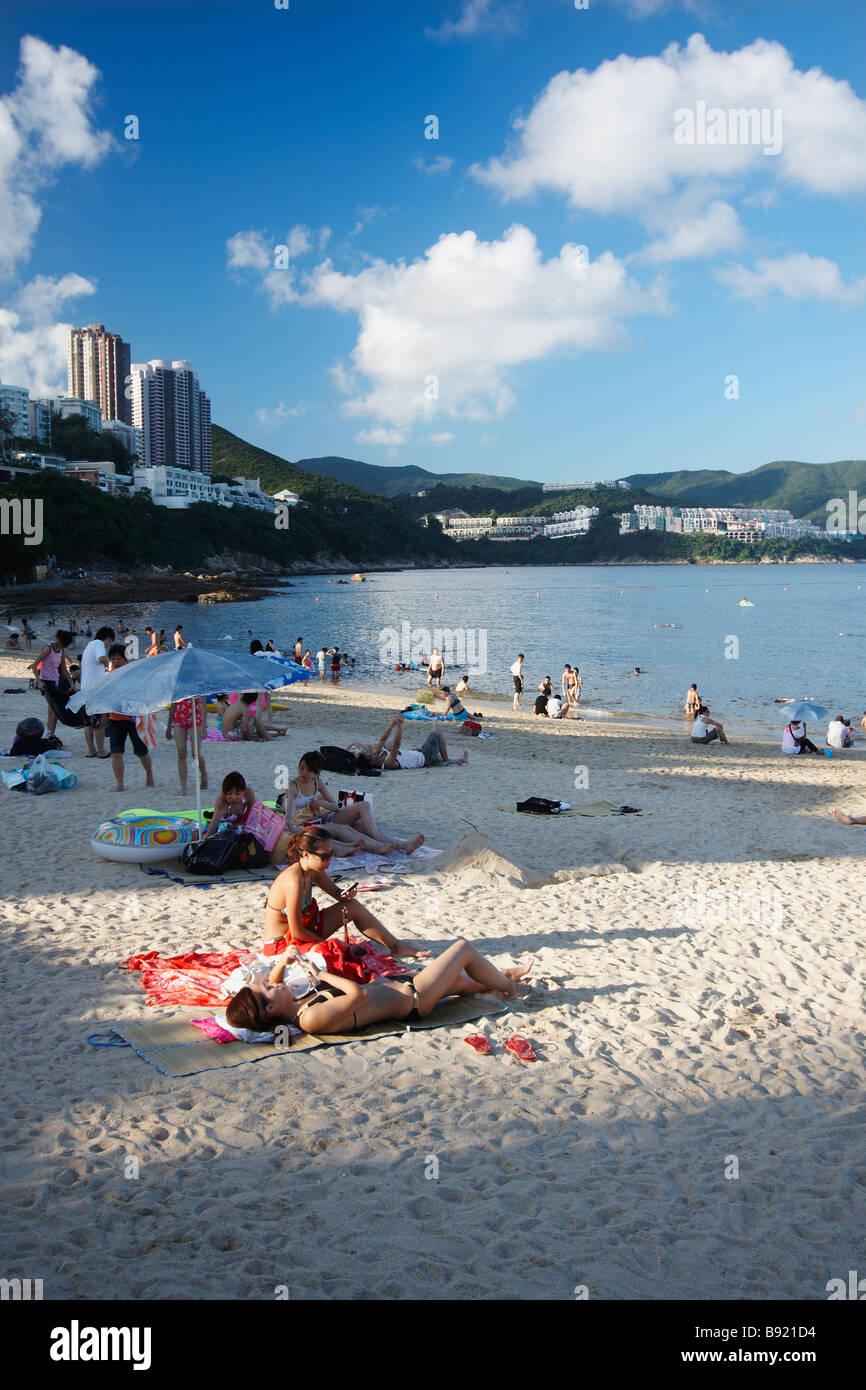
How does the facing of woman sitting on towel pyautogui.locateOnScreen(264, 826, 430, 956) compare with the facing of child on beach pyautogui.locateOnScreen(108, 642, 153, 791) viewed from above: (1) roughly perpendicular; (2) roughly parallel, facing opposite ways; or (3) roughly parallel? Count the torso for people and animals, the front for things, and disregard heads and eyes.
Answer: roughly perpendicular

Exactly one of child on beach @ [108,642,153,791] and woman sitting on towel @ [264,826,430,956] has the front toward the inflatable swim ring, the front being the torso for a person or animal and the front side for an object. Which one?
the child on beach

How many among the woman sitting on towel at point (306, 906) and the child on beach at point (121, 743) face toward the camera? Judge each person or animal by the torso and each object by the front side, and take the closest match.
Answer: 1

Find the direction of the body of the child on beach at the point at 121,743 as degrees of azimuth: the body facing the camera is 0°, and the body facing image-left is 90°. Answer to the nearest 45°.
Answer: approximately 0°

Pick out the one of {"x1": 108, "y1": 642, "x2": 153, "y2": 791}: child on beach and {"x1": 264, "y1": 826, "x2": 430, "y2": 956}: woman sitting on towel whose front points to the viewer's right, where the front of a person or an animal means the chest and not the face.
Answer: the woman sitting on towel

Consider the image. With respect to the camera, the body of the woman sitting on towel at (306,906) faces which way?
to the viewer's right

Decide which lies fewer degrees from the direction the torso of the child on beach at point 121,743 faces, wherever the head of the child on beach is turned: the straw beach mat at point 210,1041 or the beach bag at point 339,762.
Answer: the straw beach mat

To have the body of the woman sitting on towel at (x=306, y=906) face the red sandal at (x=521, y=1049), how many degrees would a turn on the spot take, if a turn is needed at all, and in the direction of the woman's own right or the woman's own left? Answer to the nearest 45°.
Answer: approximately 45° to the woman's own right
